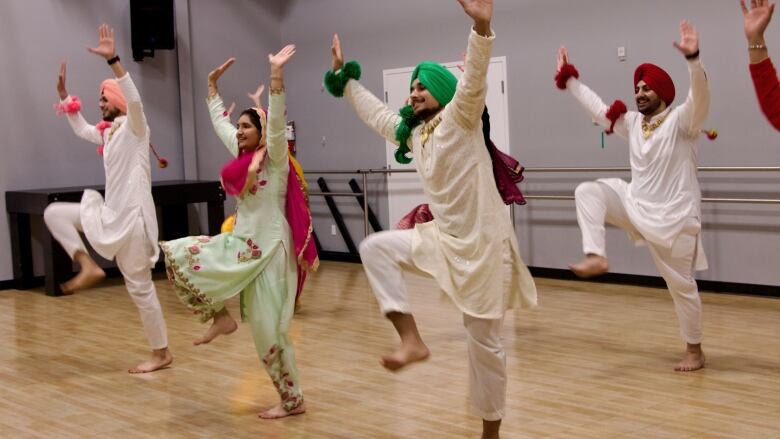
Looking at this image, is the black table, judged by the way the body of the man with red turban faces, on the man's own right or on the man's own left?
on the man's own right

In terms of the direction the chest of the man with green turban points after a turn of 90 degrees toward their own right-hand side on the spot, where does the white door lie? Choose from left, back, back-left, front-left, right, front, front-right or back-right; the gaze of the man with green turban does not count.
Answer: front-right

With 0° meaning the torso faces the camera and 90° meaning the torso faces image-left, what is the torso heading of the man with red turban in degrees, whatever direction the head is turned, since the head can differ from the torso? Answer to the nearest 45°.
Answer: approximately 45°

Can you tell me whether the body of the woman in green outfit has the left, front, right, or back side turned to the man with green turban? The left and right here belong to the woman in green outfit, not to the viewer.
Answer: left

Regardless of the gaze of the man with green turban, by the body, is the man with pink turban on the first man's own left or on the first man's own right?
on the first man's own right

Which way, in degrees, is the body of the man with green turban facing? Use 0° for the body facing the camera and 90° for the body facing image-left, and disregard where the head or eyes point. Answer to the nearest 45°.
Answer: approximately 45°

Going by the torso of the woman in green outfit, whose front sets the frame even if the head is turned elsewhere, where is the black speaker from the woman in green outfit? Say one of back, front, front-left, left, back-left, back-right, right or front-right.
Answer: back-right

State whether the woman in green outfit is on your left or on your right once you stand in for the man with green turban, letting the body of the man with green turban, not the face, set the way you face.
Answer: on your right
